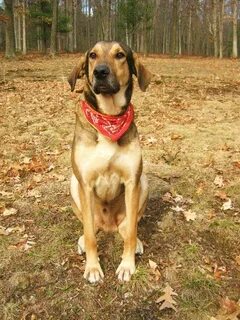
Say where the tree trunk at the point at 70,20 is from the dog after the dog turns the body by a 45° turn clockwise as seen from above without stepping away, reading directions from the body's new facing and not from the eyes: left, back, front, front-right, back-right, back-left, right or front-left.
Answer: back-right

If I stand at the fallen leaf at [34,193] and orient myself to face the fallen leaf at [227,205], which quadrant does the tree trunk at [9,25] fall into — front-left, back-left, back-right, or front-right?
back-left

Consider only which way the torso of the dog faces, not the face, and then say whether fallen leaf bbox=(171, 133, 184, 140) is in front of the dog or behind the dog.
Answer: behind

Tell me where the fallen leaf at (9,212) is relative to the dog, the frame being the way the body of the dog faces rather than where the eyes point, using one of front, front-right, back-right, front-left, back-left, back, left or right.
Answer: back-right

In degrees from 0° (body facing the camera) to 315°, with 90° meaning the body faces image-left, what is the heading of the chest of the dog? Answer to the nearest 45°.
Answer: approximately 0°

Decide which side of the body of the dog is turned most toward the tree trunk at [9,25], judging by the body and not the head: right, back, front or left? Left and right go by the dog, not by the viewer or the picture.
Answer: back

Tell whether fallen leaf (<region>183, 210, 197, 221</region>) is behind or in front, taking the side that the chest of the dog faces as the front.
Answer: behind

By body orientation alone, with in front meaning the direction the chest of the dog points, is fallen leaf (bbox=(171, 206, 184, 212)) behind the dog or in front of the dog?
behind

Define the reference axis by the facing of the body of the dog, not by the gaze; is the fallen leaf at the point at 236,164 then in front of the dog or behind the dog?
behind
